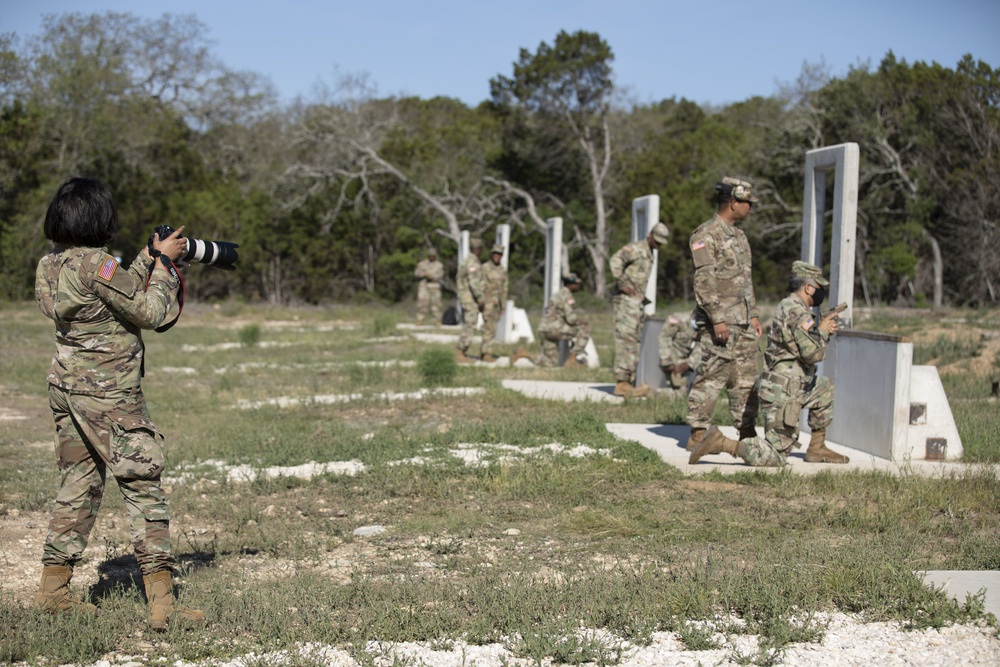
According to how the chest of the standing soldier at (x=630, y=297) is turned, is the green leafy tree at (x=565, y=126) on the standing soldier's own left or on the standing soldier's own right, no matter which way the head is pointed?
on the standing soldier's own left

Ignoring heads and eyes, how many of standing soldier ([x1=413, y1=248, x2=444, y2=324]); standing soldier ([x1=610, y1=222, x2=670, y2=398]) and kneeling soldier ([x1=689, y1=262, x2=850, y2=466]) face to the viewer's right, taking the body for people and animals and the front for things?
2

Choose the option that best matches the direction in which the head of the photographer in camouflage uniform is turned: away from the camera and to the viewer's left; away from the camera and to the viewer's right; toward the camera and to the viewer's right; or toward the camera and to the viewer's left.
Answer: away from the camera and to the viewer's right

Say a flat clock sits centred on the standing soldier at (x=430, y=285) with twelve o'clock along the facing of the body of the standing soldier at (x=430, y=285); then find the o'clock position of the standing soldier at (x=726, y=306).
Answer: the standing soldier at (x=726, y=306) is roughly at 12 o'clock from the standing soldier at (x=430, y=285).

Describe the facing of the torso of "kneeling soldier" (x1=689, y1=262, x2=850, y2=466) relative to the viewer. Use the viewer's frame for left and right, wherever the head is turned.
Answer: facing to the right of the viewer

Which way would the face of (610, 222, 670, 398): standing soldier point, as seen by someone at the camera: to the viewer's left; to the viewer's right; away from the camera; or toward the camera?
to the viewer's right

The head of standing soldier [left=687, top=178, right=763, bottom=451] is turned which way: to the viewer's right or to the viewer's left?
to the viewer's right

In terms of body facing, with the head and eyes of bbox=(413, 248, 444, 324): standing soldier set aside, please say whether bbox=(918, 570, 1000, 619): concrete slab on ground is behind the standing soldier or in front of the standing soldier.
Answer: in front

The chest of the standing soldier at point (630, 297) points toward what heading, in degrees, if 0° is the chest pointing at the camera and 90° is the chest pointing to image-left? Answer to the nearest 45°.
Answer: approximately 270°

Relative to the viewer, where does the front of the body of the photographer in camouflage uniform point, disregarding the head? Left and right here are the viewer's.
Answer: facing away from the viewer and to the right of the viewer

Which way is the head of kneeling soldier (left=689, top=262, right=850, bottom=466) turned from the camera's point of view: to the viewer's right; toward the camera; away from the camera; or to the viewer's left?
to the viewer's right
